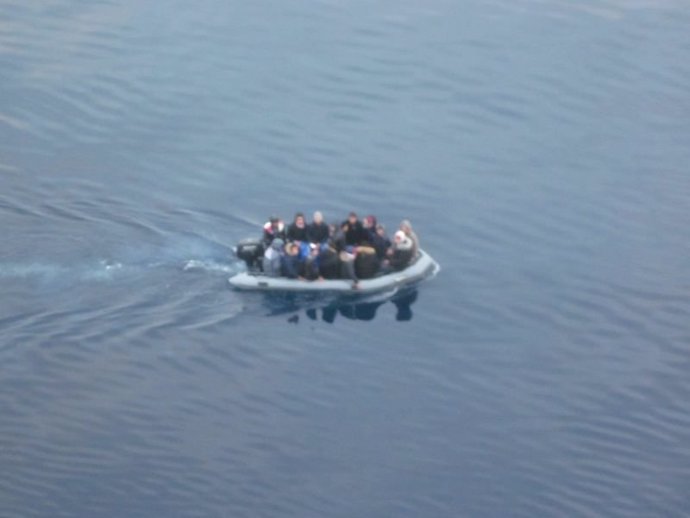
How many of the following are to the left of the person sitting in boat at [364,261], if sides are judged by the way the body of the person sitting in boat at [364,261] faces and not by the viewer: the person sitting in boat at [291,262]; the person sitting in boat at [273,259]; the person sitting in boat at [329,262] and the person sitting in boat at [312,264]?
4

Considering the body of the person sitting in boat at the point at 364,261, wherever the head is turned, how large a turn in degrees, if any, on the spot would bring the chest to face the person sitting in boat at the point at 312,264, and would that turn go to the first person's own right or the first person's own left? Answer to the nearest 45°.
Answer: approximately 90° to the first person's own left

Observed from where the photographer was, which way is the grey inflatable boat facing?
facing to the right of the viewer

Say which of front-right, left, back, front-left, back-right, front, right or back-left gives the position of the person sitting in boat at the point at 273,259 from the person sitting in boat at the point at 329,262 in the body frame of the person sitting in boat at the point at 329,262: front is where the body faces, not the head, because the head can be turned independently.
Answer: left

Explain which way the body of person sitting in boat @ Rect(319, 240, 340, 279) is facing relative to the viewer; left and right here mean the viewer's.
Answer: facing away from the viewer

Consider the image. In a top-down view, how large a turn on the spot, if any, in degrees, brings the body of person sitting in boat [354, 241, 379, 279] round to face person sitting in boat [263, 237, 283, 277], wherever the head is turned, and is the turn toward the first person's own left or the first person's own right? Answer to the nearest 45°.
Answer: approximately 90° to the first person's own left

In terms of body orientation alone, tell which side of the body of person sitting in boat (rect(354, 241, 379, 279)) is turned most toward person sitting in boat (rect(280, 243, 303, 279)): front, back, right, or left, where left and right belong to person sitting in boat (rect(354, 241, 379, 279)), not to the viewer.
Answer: left

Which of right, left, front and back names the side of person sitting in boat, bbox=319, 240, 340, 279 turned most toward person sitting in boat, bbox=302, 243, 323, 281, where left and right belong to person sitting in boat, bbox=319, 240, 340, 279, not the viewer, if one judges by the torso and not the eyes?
left

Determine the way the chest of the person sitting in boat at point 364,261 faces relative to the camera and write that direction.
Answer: away from the camera
